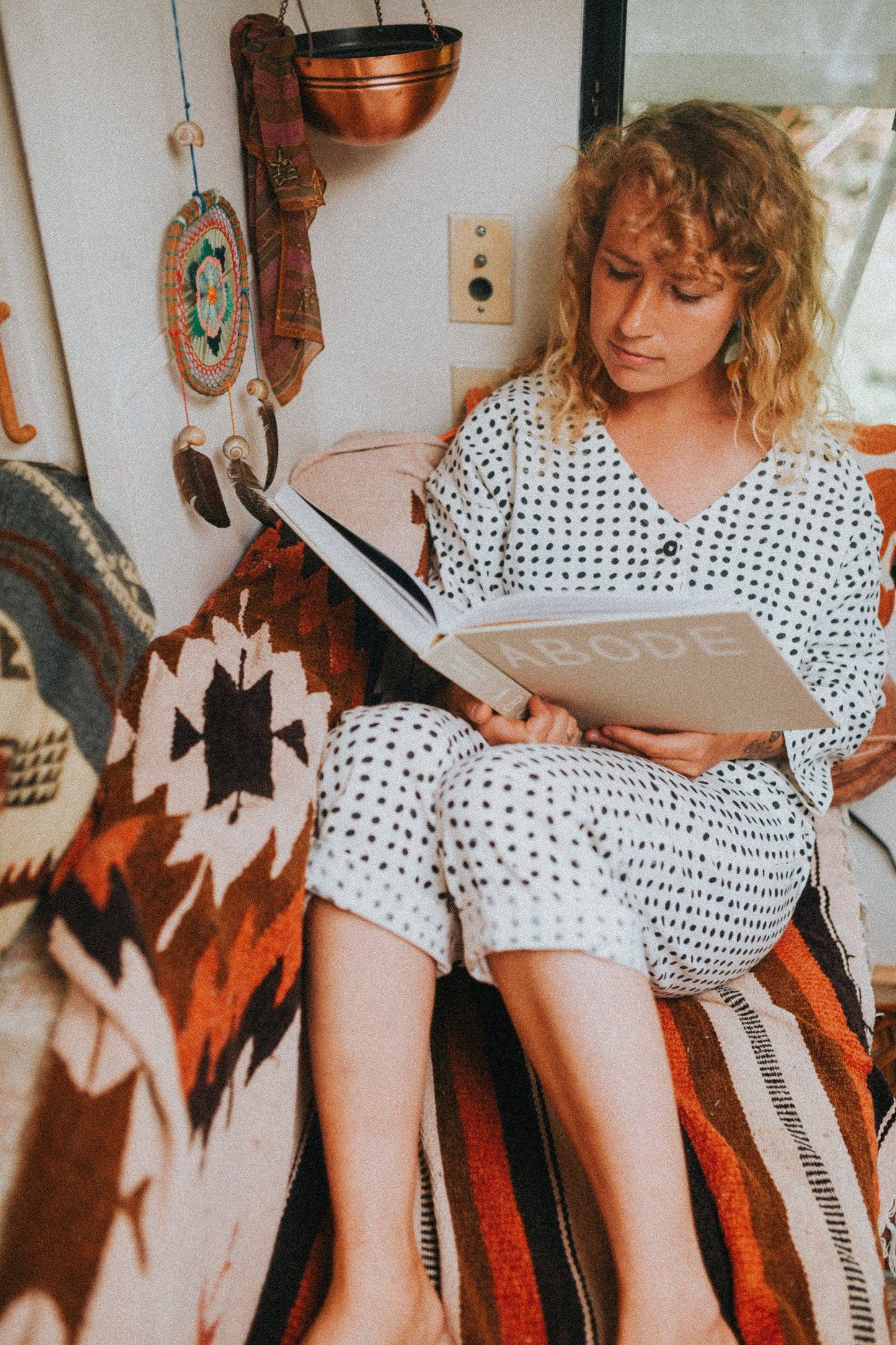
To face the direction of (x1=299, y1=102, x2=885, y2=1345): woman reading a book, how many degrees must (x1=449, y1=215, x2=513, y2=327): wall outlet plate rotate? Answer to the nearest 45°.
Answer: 0° — it already faces them

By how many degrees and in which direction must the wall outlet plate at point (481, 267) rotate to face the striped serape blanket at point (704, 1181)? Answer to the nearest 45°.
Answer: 0° — it already faces it

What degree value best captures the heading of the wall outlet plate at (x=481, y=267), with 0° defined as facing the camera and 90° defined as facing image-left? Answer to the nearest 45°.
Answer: approximately 0°
